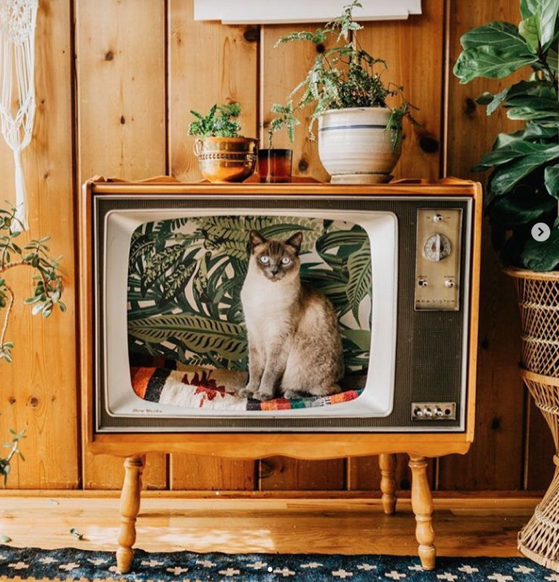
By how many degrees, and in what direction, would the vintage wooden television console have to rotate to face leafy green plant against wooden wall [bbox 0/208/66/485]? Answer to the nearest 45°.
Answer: approximately 135° to its right

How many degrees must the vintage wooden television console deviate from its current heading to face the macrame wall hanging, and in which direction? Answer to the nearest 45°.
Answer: approximately 135° to its right

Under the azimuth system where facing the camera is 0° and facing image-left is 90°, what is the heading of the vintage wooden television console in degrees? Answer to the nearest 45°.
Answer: approximately 0°
